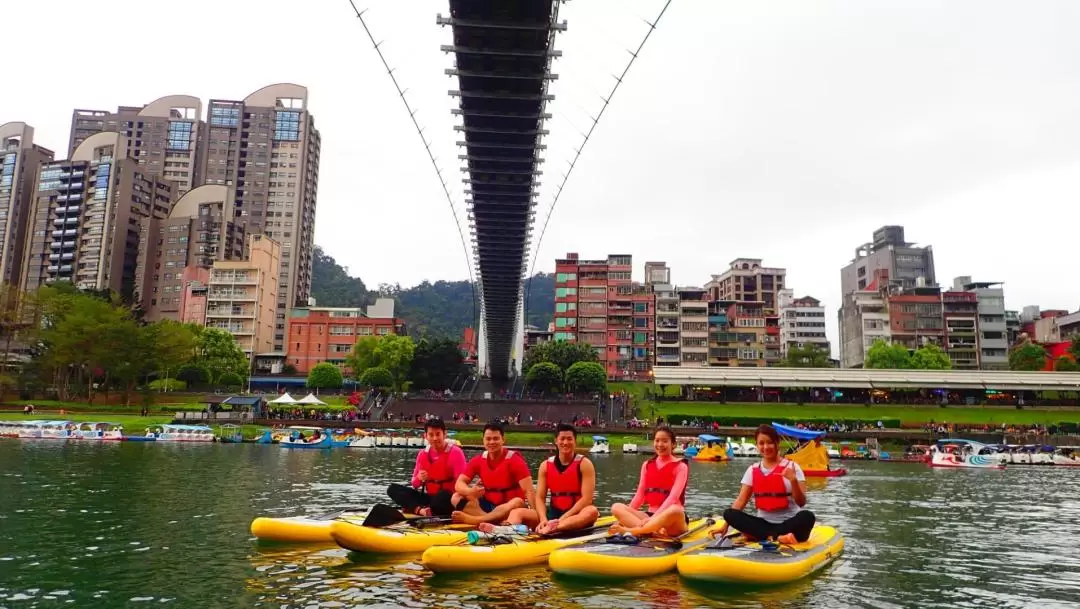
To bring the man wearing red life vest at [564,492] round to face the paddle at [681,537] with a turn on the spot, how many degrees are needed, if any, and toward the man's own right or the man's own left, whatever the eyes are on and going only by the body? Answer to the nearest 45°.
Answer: approximately 90° to the man's own left

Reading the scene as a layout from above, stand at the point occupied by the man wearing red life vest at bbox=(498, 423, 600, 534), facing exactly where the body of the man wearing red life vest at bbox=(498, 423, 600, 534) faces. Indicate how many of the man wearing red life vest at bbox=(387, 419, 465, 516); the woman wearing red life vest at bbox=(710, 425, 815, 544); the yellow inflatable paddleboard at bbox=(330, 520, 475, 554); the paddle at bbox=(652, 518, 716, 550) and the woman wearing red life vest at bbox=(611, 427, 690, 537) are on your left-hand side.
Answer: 3

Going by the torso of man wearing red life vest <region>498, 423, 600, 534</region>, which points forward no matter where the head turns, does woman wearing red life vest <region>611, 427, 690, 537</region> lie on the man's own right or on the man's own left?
on the man's own left

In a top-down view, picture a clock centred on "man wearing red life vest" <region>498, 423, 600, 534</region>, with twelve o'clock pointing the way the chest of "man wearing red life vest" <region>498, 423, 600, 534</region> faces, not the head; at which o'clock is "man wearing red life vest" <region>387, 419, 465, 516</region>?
"man wearing red life vest" <region>387, 419, 465, 516</region> is roughly at 4 o'clock from "man wearing red life vest" <region>498, 423, 600, 534</region>.

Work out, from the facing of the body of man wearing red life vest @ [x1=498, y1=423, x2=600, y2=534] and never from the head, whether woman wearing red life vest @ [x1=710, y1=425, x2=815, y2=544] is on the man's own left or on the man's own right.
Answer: on the man's own left

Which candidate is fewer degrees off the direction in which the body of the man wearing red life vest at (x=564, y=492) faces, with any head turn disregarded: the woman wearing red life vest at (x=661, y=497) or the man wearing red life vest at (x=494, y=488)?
the woman wearing red life vest

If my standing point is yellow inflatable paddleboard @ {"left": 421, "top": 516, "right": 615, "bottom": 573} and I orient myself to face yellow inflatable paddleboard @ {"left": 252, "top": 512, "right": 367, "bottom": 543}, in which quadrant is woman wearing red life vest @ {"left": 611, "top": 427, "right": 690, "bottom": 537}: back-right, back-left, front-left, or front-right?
back-right

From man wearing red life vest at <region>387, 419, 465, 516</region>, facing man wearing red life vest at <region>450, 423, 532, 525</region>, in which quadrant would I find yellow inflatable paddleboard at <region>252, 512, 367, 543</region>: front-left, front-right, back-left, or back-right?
back-right

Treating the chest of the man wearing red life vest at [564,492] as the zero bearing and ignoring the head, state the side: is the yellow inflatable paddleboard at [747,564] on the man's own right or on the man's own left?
on the man's own left

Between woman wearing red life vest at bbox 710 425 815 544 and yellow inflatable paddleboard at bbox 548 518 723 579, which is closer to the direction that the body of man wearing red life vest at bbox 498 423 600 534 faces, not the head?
the yellow inflatable paddleboard

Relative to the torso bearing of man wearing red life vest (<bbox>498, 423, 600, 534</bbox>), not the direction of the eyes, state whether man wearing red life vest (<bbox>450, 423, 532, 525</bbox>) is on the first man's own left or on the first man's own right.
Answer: on the first man's own right
